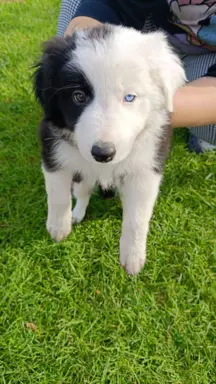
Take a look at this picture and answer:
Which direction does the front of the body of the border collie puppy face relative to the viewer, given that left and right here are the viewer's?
facing the viewer
